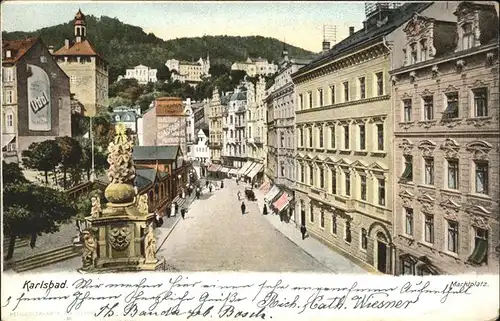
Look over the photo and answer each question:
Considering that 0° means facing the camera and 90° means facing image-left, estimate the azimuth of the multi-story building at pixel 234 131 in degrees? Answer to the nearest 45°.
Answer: approximately 45°

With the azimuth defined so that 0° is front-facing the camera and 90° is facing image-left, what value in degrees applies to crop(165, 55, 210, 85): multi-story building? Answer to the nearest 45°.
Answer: approximately 0°

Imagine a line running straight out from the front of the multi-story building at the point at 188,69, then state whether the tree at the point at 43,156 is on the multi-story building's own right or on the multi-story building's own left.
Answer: on the multi-story building's own right

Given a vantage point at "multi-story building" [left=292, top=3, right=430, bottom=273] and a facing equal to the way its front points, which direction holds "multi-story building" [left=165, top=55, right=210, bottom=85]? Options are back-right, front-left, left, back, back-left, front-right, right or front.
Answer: front-right
